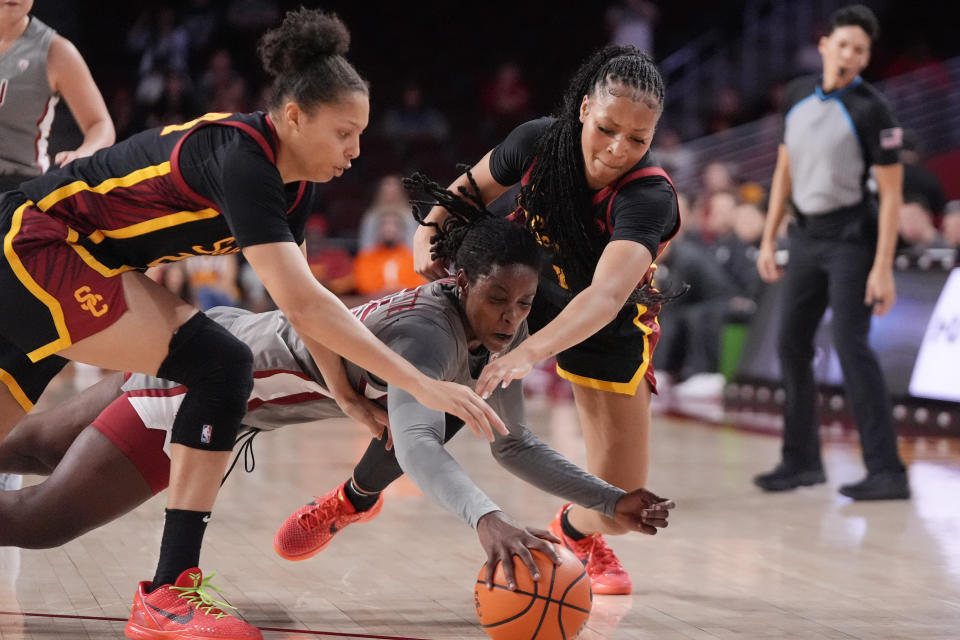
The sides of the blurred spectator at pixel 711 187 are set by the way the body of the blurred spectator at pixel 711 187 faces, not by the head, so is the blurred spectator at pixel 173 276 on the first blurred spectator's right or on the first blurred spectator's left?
on the first blurred spectator's right

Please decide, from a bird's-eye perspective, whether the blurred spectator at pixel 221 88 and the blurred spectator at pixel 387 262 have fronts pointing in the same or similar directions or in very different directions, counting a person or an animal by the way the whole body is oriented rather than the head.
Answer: same or similar directions

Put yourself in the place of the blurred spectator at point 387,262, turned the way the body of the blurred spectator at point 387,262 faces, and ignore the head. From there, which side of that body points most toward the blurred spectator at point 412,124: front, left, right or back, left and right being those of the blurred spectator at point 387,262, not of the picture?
back

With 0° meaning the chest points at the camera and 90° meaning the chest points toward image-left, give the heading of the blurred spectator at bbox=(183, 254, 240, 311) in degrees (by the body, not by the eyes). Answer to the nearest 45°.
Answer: approximately 0°

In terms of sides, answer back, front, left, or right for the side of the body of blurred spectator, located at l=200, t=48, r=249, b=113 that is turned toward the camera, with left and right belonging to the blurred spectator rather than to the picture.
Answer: front

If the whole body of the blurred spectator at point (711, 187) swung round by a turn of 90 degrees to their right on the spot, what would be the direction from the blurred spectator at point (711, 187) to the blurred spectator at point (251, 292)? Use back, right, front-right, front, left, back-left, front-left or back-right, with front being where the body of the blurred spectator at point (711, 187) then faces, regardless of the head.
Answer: front

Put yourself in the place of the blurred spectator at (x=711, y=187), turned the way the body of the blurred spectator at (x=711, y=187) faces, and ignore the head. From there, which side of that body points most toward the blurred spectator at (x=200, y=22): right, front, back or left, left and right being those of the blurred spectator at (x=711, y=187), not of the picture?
right

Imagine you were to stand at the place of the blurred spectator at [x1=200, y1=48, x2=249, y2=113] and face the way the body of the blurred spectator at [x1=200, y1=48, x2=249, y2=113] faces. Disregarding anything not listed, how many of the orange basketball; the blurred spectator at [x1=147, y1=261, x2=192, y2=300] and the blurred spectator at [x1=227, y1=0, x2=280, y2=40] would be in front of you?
2

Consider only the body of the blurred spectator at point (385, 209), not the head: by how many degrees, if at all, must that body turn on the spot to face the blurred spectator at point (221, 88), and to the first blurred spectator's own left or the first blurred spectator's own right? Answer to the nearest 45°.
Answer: approximately 135° to the first blurred spectator's own right

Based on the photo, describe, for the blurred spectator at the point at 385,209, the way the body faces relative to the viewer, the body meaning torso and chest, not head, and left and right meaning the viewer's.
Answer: facing the viewer

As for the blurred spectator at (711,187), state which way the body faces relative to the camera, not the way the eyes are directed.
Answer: toward the camera
